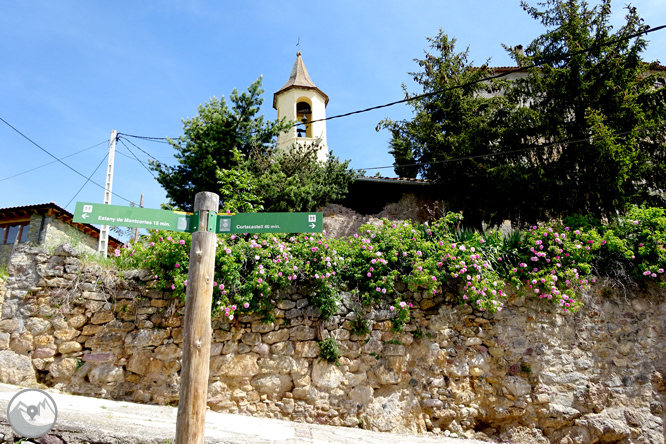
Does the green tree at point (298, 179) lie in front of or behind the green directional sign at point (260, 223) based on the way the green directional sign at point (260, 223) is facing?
behind

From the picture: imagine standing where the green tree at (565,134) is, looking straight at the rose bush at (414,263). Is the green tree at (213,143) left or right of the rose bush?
right

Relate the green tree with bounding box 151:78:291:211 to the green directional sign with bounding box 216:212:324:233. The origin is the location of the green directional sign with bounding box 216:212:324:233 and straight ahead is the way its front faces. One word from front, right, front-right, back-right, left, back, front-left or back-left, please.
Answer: back

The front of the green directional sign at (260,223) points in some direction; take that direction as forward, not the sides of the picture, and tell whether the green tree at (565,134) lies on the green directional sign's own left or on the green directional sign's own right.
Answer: on the green directional sign's own left

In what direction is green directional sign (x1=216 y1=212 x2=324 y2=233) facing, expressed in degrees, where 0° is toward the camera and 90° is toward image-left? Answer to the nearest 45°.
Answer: approximately 0°

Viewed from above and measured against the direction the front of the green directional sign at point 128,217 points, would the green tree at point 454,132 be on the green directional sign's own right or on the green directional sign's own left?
on the green directional sign's own left

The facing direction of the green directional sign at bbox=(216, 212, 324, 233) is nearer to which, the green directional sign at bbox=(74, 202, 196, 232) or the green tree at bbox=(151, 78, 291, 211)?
the green directional sign

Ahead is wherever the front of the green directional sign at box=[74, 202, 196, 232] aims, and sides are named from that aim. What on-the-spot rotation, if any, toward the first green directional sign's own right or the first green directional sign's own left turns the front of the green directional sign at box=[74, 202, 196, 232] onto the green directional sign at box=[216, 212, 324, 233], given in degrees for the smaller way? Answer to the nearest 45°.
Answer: approximately 90° to the first green directional sign's own left

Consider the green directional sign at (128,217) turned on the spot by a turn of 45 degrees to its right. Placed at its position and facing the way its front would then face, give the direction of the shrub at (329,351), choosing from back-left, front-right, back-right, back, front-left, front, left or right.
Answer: back

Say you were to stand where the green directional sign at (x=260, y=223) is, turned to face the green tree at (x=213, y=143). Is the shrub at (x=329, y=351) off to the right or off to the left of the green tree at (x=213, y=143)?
right
